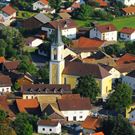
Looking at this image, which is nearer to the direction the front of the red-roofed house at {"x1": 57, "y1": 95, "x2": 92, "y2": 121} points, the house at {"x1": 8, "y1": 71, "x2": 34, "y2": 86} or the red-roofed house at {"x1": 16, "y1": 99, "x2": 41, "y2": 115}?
the red-roofed house

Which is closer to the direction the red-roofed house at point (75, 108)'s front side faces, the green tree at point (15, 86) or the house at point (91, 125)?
the house

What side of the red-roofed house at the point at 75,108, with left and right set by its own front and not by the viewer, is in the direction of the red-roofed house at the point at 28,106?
right

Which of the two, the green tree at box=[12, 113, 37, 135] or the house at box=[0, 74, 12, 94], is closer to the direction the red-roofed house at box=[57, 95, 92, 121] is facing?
the green tree

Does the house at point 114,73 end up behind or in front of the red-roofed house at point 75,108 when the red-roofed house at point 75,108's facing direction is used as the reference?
behind

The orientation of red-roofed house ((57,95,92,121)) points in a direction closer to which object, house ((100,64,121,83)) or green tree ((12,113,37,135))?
the green tree

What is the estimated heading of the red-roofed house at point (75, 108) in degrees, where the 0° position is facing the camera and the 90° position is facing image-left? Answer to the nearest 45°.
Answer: approximately 0°
